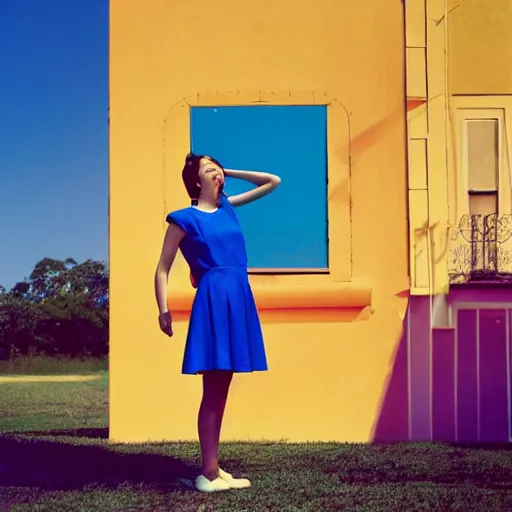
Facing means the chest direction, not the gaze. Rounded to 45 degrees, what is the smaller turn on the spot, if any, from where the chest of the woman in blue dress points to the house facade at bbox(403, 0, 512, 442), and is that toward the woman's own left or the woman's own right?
approximately 90° to the woman's own left

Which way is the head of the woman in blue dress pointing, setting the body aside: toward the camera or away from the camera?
toward the camera

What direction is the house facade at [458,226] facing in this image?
toward the camera

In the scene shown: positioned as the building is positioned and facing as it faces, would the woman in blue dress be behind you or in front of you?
in front

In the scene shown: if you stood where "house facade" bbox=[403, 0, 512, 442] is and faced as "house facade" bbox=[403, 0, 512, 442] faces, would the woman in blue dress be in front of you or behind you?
in front

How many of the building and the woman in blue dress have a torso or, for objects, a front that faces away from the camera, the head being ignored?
0

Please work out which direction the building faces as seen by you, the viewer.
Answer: facing the viewer
